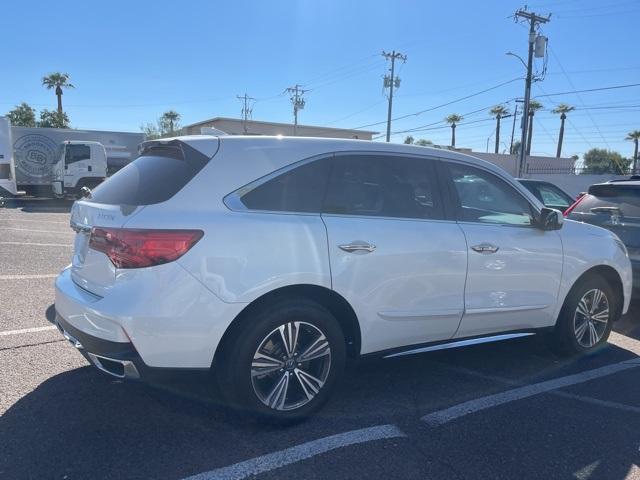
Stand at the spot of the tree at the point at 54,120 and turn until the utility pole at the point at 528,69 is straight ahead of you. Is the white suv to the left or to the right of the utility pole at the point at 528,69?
right

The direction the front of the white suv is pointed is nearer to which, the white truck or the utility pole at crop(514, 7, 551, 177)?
the utility pole

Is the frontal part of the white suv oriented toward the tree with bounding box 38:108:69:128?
no

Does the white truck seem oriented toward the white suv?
no

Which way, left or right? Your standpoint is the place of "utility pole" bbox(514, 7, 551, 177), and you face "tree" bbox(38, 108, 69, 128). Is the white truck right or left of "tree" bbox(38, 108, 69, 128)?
left

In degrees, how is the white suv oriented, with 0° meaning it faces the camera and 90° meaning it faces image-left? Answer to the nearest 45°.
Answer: approximately 225°

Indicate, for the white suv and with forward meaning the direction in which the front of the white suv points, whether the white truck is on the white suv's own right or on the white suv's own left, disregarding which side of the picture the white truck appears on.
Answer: on the white suv's own left

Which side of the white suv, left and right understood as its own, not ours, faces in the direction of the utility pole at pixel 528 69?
front
